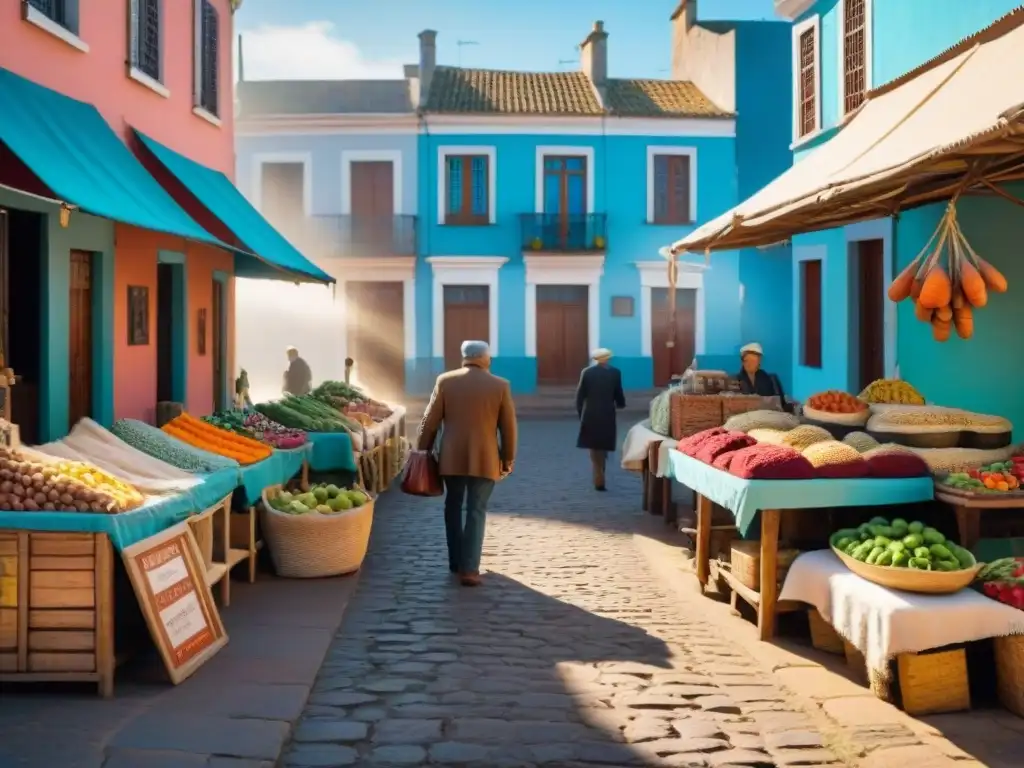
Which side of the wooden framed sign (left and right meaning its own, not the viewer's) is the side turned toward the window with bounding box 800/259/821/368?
left

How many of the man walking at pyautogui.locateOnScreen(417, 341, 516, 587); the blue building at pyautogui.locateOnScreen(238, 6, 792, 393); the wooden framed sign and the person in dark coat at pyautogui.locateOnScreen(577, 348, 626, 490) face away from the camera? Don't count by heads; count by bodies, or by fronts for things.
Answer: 2

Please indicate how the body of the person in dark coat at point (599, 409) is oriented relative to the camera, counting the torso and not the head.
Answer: away from the camera

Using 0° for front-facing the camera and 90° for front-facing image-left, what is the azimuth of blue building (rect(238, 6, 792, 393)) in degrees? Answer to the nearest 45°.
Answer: approximately 0°

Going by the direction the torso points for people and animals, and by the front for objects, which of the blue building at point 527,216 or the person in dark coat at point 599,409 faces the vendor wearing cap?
the blue building

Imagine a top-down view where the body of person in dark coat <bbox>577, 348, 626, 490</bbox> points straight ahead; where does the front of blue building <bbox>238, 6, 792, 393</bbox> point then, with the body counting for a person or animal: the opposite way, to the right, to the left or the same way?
the opposite way

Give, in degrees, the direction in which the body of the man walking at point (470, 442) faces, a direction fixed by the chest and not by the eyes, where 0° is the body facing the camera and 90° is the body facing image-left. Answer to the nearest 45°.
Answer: approximately 180°

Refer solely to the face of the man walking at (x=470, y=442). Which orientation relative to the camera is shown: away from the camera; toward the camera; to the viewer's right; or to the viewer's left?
away from the camera

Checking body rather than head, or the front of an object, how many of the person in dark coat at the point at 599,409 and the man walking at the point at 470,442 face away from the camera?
2

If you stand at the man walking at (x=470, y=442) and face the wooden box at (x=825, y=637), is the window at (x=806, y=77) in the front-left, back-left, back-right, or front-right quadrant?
back-left

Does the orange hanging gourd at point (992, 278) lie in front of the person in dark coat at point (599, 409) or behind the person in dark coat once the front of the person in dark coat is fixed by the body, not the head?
behind

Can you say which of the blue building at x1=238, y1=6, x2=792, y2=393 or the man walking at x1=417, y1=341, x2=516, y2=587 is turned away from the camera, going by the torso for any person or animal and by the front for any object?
the man walking

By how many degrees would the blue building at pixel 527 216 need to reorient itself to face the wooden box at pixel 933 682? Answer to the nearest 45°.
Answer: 0° — it already faces it

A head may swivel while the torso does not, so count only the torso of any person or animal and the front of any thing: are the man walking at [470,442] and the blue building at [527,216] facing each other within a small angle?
yes
